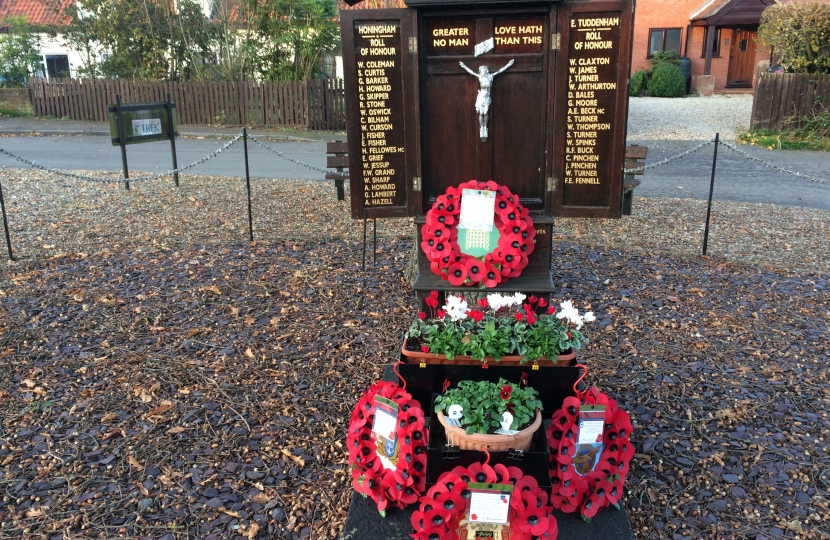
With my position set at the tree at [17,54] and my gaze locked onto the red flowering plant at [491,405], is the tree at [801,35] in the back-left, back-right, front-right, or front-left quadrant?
front-left

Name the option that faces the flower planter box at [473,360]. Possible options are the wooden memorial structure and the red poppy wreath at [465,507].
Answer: the wooden memorial structure

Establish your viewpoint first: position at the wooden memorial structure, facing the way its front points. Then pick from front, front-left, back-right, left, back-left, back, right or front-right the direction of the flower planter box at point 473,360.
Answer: front

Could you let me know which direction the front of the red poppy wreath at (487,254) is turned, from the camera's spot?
facing the viewer

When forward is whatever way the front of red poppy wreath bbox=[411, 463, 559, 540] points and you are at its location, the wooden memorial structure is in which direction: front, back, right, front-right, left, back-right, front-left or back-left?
back

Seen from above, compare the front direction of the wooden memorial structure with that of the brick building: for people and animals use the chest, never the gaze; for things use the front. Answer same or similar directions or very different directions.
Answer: same or similar directions

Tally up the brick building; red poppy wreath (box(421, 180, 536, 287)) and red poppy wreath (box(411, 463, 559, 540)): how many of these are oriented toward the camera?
3

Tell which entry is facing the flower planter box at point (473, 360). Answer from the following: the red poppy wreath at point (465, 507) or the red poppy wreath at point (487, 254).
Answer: the red poppy wreath at point (487, 254)

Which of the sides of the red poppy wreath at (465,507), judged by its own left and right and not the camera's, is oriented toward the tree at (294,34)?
back

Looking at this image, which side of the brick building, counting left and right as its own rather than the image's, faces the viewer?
front

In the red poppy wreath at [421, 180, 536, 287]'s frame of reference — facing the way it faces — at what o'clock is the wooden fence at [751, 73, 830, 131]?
The wooden fence is roughly at 7 o'clock from the red poppy wreath.

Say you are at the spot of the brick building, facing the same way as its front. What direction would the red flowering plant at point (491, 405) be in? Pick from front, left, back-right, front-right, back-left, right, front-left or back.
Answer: front

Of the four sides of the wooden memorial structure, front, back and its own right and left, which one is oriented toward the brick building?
back

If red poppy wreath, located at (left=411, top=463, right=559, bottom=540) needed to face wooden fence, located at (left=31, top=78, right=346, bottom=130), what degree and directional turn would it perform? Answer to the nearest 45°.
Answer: approximately 135° to its right

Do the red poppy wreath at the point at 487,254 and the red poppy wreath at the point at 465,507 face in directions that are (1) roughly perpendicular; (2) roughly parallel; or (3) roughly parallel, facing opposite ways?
roughly parallel

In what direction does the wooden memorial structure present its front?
toward the camera

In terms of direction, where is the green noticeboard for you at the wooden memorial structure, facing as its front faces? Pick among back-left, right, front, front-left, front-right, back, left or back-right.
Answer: back-right

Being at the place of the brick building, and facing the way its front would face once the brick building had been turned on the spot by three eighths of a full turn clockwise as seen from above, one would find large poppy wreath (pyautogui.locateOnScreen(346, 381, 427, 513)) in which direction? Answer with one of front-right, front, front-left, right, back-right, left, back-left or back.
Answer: back-left

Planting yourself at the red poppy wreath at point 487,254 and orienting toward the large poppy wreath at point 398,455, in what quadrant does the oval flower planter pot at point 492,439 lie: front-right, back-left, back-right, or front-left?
front-left

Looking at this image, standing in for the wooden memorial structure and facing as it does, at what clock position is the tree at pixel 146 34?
The tree is roughly at 5 o'clock from the wooden memorial structure.
